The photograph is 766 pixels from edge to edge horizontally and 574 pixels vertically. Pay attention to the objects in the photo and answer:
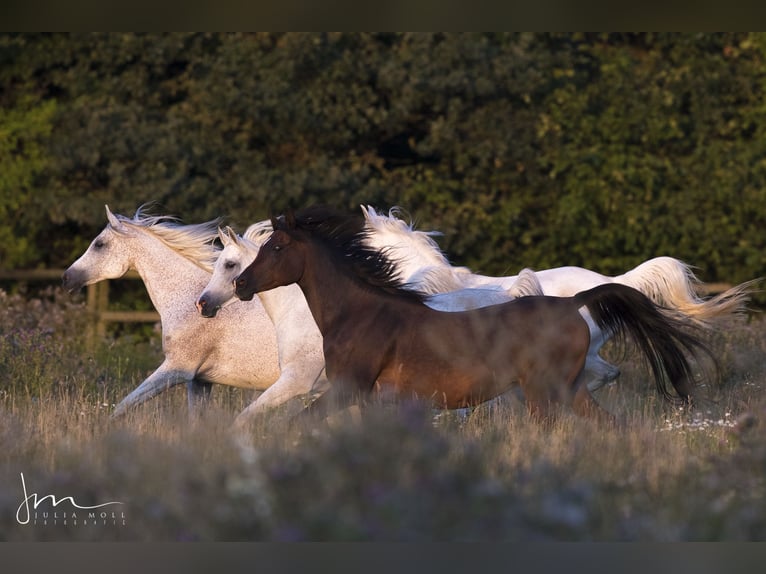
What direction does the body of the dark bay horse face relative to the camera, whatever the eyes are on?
to the viewer's left
